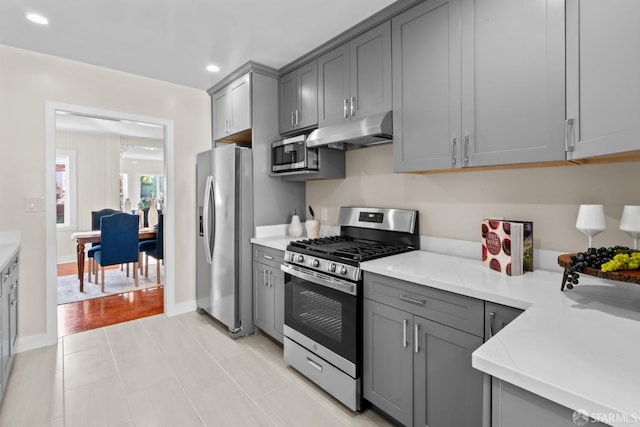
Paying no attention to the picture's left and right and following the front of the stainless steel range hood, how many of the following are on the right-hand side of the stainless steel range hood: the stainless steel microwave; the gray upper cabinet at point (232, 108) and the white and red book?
2

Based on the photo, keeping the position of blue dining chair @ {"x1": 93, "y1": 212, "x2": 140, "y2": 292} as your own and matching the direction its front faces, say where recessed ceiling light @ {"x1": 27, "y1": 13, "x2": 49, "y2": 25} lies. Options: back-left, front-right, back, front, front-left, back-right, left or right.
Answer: back-left

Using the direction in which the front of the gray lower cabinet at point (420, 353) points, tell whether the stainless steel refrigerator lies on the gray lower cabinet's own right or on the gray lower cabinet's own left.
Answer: on the gray lower cabinet's own right

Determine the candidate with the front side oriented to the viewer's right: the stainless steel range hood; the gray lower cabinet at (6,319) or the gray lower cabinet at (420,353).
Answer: the gray lower cabinet at (6,319)

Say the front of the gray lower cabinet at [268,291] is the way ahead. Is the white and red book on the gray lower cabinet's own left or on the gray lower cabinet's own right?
on the gray lower cabinet's own left

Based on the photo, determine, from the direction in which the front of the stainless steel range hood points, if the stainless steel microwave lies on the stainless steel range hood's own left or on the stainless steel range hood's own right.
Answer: on the stainless steel range hood's own right

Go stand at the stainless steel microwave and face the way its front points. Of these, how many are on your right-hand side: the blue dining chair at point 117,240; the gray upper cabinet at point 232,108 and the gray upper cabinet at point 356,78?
2

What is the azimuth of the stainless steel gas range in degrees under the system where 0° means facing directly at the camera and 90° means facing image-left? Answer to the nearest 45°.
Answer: approximately 45°

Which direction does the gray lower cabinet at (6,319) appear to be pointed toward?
to the viewer's right

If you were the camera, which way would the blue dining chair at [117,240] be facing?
facing away from the viewer and to the left of the viewer
